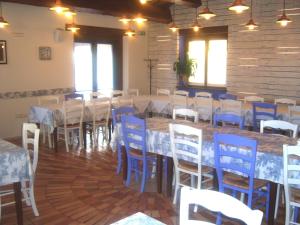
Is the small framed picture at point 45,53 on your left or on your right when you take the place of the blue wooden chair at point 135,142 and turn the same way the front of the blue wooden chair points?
on your left

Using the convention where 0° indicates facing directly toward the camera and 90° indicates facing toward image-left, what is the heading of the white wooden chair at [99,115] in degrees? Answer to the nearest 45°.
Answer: approximately 135°

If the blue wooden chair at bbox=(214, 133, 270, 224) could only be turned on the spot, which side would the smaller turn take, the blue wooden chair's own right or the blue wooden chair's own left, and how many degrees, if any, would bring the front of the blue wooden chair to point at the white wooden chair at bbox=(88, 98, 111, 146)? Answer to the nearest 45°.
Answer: approximately 90° to the blue wooden chair's own left

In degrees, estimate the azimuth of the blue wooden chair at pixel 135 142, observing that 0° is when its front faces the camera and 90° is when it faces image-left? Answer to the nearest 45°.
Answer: approximately 225°

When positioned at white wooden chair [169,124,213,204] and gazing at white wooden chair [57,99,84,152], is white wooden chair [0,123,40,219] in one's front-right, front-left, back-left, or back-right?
front-left

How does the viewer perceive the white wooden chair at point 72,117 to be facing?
facing away from the viewer and to the left of the viewer

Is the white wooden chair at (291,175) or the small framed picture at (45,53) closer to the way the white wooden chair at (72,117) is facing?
the small framed picture

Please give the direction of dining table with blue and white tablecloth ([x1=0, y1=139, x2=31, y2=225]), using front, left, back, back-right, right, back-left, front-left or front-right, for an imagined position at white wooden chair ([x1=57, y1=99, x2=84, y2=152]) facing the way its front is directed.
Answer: back-left

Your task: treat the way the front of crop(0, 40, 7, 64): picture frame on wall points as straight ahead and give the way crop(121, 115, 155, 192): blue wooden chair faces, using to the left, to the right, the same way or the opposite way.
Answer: to the left

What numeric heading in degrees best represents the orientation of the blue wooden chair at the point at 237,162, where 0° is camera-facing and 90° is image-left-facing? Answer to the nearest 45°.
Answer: approximately 225°

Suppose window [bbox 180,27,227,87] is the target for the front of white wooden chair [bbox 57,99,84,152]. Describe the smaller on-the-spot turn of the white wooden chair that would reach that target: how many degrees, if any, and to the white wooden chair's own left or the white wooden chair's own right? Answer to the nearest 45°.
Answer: approximately 90° to the white wooden chair's own right

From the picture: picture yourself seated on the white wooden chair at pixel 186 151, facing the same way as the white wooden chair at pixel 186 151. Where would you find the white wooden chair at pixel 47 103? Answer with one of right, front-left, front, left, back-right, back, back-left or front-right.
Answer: left

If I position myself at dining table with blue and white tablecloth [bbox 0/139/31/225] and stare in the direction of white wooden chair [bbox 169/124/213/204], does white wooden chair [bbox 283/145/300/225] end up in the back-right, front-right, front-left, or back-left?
front-right

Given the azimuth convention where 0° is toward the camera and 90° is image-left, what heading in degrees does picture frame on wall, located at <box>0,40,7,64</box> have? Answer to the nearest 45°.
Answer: approximately 315°

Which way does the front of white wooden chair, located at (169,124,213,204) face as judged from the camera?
facing away from the viewer and to the right of the viewer
